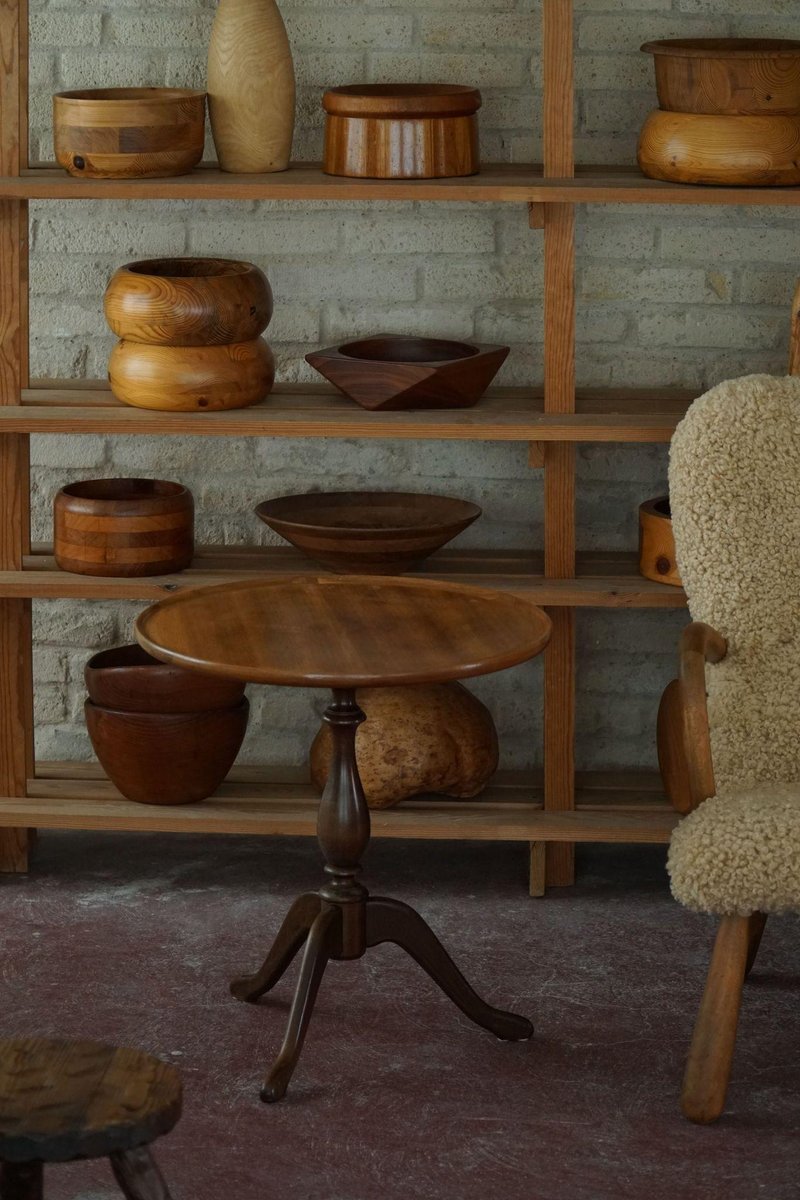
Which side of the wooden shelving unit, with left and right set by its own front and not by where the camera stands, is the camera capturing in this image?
front
